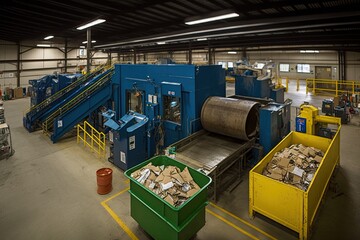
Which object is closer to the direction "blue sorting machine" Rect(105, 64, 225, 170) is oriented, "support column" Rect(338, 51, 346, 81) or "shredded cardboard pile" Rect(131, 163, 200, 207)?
the shredded cardboard pile

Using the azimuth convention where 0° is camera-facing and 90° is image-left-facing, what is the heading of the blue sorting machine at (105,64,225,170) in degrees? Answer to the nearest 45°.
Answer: approximately 45°

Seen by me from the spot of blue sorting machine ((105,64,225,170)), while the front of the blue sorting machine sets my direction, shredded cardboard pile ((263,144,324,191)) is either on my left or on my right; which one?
on my left

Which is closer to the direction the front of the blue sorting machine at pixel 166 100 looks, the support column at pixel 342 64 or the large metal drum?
the large metal drum

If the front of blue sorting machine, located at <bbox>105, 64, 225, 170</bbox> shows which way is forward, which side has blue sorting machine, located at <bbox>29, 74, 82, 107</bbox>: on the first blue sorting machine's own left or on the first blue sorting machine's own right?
on the first blue sorting machine's own right

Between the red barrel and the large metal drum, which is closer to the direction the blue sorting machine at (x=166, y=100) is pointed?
the red barrel

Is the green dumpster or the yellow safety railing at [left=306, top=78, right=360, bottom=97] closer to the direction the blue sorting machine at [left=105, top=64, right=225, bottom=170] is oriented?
the green dumpster
